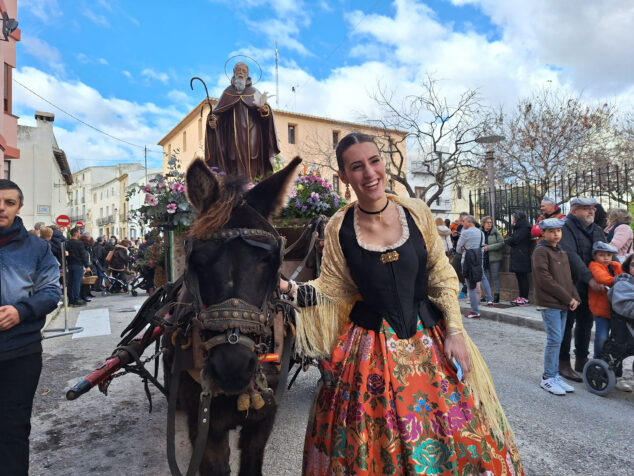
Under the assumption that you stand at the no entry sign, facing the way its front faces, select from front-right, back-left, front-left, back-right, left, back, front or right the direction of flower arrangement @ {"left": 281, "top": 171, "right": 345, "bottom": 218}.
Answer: front

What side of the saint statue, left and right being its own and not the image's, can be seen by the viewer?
front

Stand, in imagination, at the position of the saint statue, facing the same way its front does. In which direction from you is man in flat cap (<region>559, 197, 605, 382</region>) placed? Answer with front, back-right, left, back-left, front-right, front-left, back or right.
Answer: left

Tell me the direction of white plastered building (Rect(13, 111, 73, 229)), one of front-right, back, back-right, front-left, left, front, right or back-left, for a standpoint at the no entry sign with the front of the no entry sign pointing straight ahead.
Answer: back

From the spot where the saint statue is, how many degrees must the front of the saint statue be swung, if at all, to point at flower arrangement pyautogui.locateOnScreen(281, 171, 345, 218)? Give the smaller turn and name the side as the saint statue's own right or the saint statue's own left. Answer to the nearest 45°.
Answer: approximately 45° to the saint statue's own left

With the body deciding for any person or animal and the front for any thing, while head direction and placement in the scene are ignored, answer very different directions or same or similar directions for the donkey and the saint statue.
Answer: same or similar directions

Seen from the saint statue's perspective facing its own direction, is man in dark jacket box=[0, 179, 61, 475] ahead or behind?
ahead

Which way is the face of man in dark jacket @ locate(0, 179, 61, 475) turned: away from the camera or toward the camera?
toward the camera

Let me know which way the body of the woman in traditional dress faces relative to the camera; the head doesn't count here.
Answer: toward the camera

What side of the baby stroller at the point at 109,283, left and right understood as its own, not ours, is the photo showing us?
right

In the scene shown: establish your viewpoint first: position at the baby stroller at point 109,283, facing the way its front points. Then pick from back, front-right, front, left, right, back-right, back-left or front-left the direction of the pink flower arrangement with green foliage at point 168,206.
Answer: right
